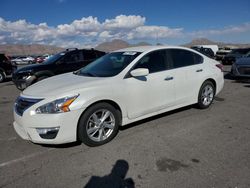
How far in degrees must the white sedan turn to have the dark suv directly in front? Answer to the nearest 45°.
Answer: approximately 90° to its right

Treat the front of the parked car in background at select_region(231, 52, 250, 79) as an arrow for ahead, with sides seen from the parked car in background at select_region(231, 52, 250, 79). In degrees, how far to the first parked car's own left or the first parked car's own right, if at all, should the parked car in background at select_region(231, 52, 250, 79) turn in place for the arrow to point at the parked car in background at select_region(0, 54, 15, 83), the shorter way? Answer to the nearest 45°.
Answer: approximately 45° to the first parked car's own right

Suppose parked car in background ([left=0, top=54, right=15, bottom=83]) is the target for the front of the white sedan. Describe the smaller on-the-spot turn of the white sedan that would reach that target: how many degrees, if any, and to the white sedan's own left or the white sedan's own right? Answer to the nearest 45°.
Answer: approximately 90° to the white sedan's own right

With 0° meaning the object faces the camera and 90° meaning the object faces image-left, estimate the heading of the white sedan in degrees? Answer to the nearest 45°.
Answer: approximately 45°

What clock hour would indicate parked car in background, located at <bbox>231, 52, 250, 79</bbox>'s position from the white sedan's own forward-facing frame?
The parked car in background is roughly at 6 o'clock from the white sedan.

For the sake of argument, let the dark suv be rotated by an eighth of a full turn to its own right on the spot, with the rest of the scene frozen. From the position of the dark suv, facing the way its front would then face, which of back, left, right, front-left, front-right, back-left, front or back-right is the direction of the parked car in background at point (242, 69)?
back
